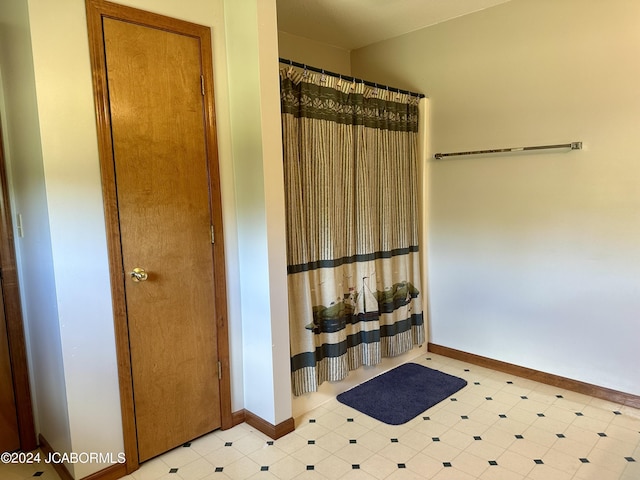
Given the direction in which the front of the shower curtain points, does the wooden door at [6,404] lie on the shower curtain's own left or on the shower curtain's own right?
on the shower curtain's own right

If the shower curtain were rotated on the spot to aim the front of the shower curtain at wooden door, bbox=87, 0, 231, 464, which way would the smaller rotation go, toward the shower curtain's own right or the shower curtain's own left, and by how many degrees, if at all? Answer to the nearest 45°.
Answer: approximately 90° to the shower curtain's own right

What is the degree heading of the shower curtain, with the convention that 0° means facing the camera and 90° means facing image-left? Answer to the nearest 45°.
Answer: approximately 315°
